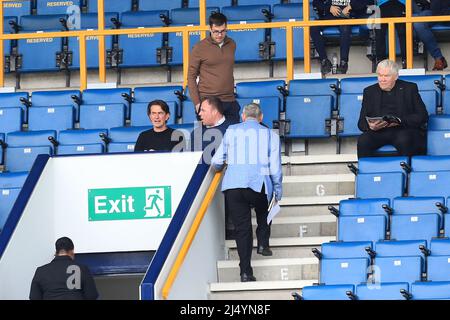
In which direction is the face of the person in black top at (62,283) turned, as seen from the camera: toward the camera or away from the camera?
away from the camera

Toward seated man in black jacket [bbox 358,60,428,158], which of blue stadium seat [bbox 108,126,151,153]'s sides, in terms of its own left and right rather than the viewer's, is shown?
left

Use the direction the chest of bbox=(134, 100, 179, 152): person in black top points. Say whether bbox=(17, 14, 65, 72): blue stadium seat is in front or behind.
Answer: behind

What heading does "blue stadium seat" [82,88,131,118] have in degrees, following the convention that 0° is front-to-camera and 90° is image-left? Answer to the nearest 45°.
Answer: approximately 0°

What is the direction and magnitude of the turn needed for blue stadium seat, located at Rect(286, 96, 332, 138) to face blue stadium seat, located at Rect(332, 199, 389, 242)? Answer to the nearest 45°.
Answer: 0° — it already faces it

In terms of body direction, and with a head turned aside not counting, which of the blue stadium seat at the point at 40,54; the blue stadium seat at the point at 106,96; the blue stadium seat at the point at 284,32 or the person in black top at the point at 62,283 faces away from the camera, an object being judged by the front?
the person in black top

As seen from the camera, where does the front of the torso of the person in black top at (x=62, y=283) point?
away from the camera
